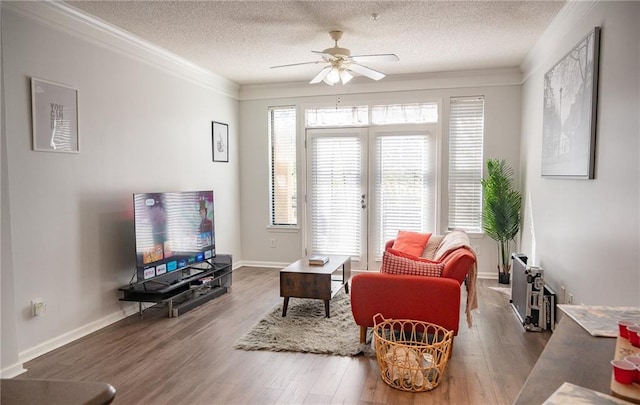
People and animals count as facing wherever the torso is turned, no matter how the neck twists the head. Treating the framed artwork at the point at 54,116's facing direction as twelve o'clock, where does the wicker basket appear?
The wicker basket is roughly at 12 o'clock from the framed artwork.

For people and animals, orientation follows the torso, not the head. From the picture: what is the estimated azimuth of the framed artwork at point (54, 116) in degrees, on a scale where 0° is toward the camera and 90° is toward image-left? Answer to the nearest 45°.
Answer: approximately 315°

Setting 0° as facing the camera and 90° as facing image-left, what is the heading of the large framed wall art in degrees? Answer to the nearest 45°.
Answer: approximately 90°

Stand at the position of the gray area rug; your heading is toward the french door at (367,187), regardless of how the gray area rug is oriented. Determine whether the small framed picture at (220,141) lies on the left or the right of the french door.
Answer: left

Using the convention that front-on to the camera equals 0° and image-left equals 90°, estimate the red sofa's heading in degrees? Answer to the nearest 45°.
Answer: approximately 90°

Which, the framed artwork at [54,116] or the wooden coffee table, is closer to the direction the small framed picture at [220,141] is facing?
the wooden coffee table

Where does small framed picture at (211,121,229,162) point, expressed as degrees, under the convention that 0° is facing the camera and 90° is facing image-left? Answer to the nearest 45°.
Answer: approximately 315°
